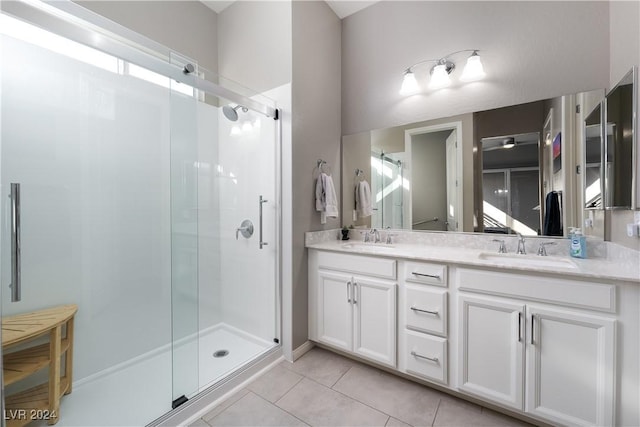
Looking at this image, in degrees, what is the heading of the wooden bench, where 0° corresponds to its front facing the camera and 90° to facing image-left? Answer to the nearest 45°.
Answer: approximately 315°

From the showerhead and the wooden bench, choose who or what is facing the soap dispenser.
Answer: the wooden bench

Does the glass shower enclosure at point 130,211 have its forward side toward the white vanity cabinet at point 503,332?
yes

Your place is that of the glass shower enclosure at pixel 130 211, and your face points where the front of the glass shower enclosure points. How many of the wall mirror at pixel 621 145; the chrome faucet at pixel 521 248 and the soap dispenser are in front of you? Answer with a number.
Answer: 3

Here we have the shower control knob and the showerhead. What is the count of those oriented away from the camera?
0

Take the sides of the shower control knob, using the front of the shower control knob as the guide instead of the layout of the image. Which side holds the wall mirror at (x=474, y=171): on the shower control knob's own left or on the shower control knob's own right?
on the shower control knob's own left

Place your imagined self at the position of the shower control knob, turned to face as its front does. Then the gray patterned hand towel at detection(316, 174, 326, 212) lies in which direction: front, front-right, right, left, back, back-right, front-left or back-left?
back-left

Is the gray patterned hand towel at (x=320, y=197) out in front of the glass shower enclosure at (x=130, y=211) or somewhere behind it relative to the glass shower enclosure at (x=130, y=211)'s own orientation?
in front

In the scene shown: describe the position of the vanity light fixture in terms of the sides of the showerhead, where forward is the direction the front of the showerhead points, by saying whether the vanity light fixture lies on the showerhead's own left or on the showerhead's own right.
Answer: on the showerhead's own left

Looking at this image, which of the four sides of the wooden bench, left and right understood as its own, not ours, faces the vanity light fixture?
front

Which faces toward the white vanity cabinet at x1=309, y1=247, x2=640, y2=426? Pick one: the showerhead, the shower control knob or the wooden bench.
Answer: the wooden bench

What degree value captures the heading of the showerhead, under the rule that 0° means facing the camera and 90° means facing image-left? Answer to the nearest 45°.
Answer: approximately 45°

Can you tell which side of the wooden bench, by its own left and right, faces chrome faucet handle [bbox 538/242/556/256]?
front
